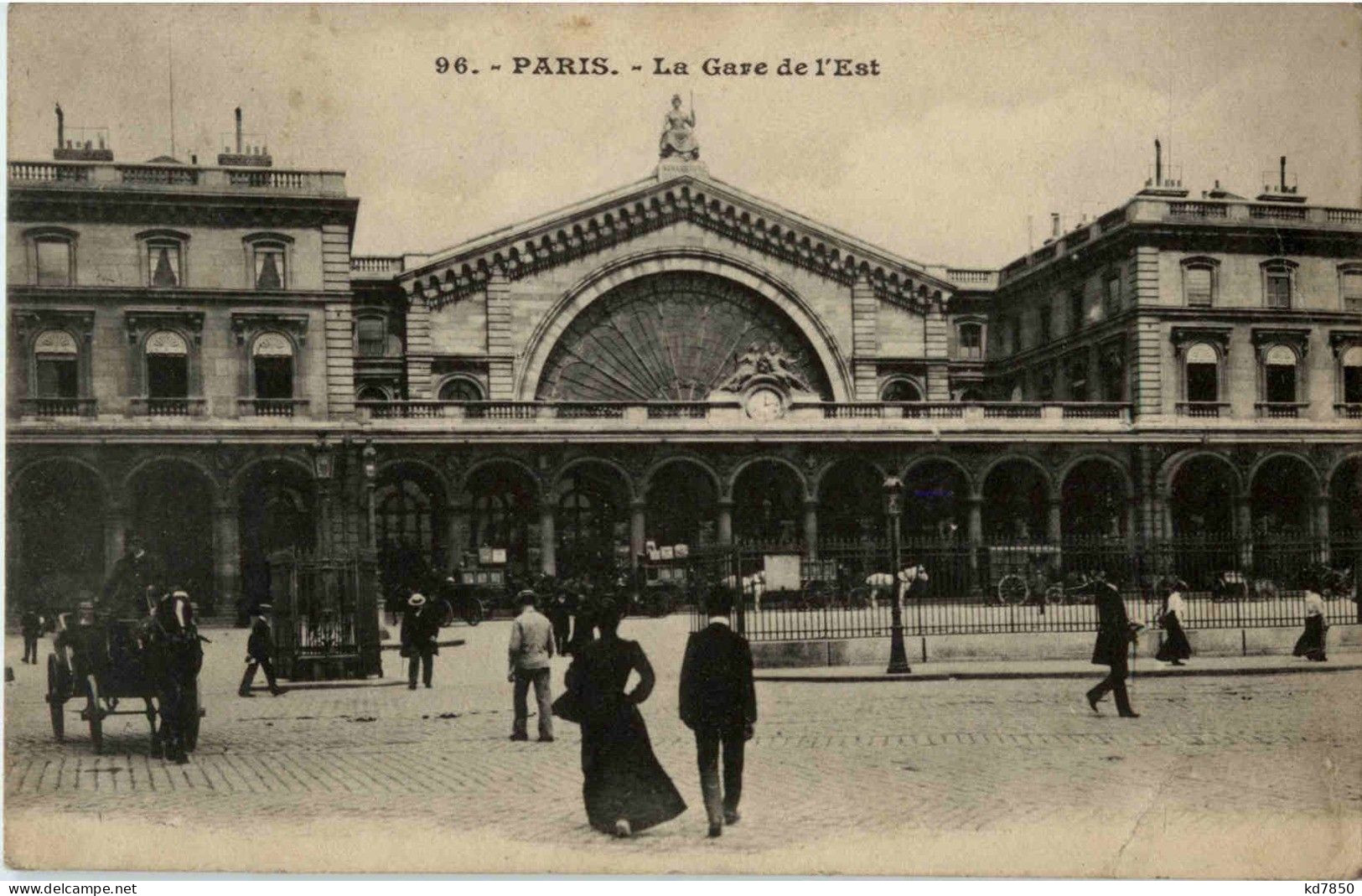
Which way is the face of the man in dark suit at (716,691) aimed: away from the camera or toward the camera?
away from the camera

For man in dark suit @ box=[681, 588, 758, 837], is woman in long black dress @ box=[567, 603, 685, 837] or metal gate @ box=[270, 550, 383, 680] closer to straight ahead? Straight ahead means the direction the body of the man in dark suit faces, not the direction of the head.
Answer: the metal gate

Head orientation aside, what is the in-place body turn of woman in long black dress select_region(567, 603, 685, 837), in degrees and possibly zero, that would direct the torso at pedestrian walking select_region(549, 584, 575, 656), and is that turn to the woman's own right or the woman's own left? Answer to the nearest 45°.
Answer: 0° — they already face them
